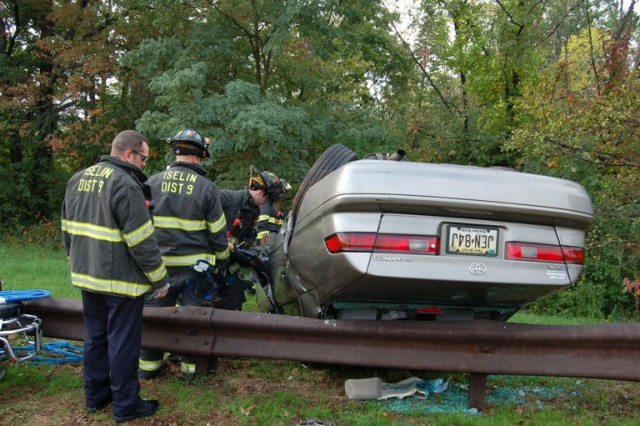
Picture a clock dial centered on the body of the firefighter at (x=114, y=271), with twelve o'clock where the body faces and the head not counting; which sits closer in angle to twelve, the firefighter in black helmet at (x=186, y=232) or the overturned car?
the firefighter in black helmet

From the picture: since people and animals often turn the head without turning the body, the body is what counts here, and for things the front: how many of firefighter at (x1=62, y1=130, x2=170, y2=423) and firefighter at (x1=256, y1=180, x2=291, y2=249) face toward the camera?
0

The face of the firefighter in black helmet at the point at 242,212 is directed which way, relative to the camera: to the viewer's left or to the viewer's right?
to the viewer's right

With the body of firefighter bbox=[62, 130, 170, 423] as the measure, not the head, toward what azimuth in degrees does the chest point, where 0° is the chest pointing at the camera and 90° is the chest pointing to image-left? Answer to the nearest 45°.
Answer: approximately 225°

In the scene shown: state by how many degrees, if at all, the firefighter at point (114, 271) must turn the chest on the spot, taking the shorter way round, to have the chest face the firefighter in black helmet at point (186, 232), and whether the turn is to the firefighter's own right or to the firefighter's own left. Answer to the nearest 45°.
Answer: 0° — they already face them

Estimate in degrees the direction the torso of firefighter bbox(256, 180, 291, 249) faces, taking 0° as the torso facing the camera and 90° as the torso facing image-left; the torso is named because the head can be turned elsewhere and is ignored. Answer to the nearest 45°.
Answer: approximately 270°

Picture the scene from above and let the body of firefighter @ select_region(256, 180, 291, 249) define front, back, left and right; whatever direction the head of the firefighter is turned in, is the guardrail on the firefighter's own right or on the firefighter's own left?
on the firefighter's own right

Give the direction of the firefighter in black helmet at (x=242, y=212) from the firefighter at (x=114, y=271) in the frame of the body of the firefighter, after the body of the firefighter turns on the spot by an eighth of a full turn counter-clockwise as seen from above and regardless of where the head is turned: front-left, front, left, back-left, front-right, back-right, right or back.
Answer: front-right
